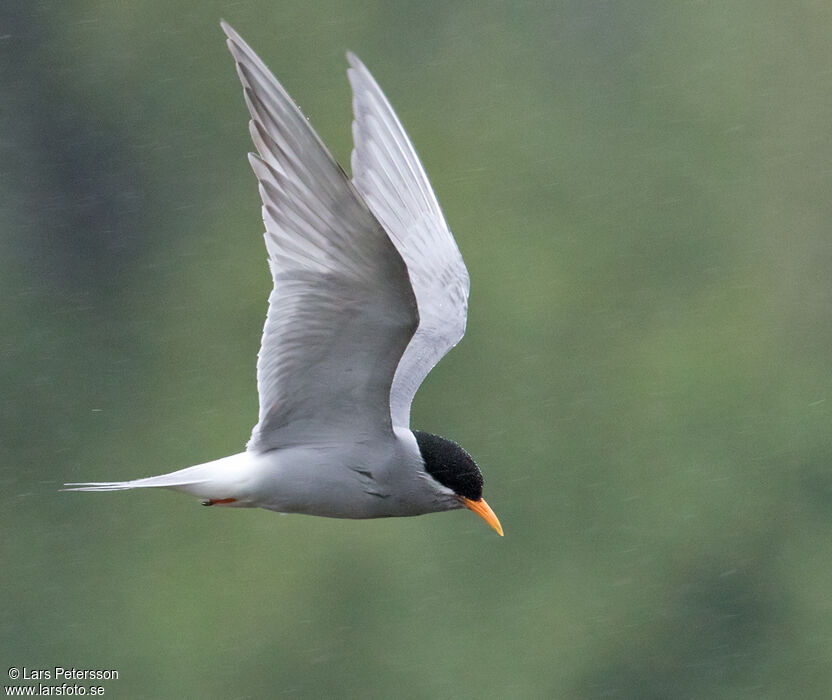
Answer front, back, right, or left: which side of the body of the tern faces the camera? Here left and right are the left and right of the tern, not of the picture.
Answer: right
